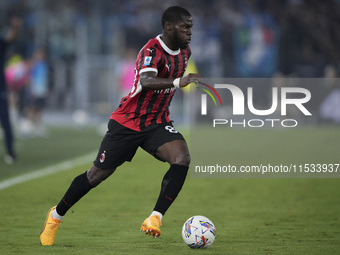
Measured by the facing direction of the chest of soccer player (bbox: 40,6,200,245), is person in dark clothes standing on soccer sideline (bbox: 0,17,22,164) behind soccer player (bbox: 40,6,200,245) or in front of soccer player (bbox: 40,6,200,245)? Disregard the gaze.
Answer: behind

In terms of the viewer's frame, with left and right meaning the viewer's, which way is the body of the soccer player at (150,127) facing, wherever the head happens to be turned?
facing the viewer and to the right of the viewer
